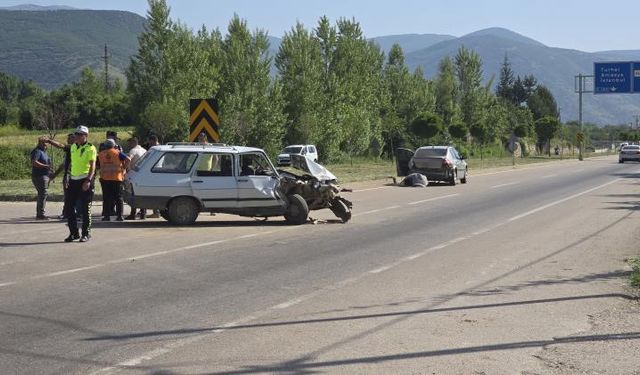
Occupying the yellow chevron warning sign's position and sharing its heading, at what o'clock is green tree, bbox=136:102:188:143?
The green tree is roughly at 6 o'clock from the yellow chevron warning sign.

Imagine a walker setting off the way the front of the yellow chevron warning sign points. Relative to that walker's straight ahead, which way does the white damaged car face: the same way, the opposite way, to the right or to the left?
to the left

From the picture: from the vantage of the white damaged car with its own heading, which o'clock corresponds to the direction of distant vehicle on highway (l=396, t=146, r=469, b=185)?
The distant vehicle on highway is roughly at 10 o'clock from the white damaged car.

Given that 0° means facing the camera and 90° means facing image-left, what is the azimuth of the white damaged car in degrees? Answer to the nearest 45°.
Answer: approximately 270°

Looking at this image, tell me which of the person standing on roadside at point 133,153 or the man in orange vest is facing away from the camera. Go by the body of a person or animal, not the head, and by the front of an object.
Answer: the man in orange vest

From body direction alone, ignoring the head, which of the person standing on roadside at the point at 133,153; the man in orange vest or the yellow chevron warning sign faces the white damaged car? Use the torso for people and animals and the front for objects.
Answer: the yellow chevron warning sign

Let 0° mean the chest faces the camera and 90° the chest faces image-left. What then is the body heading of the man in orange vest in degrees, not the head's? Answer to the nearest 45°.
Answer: approximately 180°

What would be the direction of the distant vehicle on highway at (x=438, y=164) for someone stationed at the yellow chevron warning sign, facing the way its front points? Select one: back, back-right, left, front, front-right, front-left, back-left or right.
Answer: back-left

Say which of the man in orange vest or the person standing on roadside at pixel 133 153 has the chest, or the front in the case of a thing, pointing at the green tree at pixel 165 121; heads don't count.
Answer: the man in orange vest

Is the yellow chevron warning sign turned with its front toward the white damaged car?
yes

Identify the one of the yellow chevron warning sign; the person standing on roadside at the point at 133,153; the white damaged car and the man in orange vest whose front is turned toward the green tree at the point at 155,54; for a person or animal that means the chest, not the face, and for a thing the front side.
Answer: the man in orange vest
